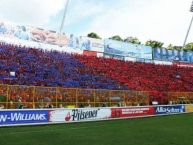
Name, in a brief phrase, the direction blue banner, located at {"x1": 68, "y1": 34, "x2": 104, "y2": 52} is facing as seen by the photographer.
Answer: facing the viewer and to the right of the viewer

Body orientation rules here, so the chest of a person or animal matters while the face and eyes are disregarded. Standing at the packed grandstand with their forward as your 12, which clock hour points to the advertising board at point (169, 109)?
The advertising board is roughly at 11 o'clock from the packed grandstand.

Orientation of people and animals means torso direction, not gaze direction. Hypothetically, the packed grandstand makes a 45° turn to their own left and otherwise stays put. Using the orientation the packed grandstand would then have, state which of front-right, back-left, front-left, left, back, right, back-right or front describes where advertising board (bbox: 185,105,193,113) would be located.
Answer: front
